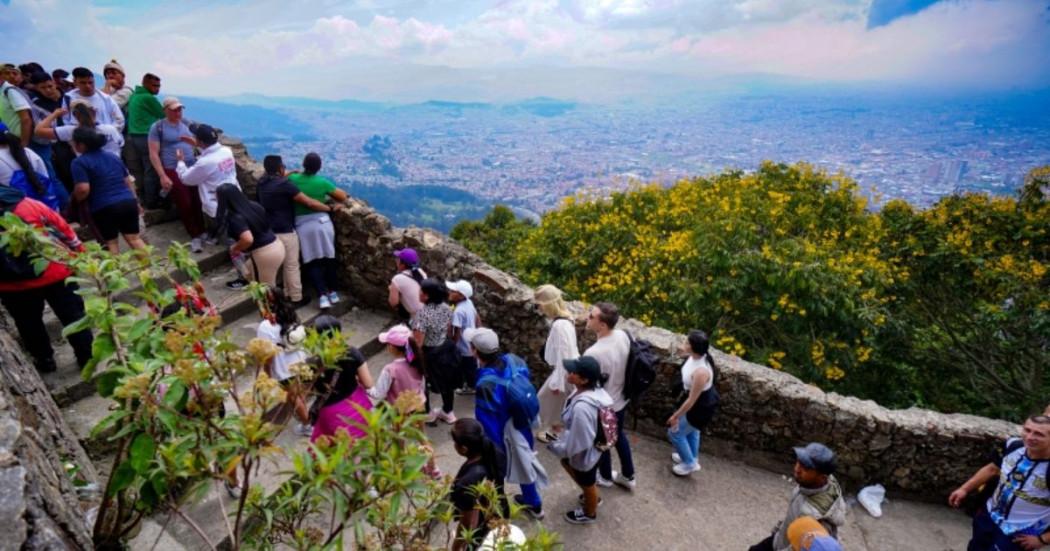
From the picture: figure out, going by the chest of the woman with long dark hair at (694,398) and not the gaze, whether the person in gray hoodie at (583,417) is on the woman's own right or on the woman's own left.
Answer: on the woman's own left

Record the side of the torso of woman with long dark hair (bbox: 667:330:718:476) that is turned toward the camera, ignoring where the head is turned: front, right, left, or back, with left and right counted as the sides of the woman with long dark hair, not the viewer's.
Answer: left

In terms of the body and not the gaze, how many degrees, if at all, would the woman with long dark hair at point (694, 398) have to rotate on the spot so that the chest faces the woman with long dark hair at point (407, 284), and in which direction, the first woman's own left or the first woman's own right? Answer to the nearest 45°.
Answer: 0° — they already face them

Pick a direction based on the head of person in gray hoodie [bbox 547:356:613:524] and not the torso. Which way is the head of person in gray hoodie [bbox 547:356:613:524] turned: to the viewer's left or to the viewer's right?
to the viewer's left

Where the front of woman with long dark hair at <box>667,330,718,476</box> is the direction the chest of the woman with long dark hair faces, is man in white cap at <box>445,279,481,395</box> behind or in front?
in front

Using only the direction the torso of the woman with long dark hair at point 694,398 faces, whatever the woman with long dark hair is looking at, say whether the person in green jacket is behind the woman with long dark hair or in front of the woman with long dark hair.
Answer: in front

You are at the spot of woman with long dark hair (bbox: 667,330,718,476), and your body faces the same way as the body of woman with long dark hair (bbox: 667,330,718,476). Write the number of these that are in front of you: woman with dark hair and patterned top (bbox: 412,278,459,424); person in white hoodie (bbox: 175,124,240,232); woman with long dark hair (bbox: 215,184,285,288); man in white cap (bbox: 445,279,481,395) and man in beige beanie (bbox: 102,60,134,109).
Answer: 5
